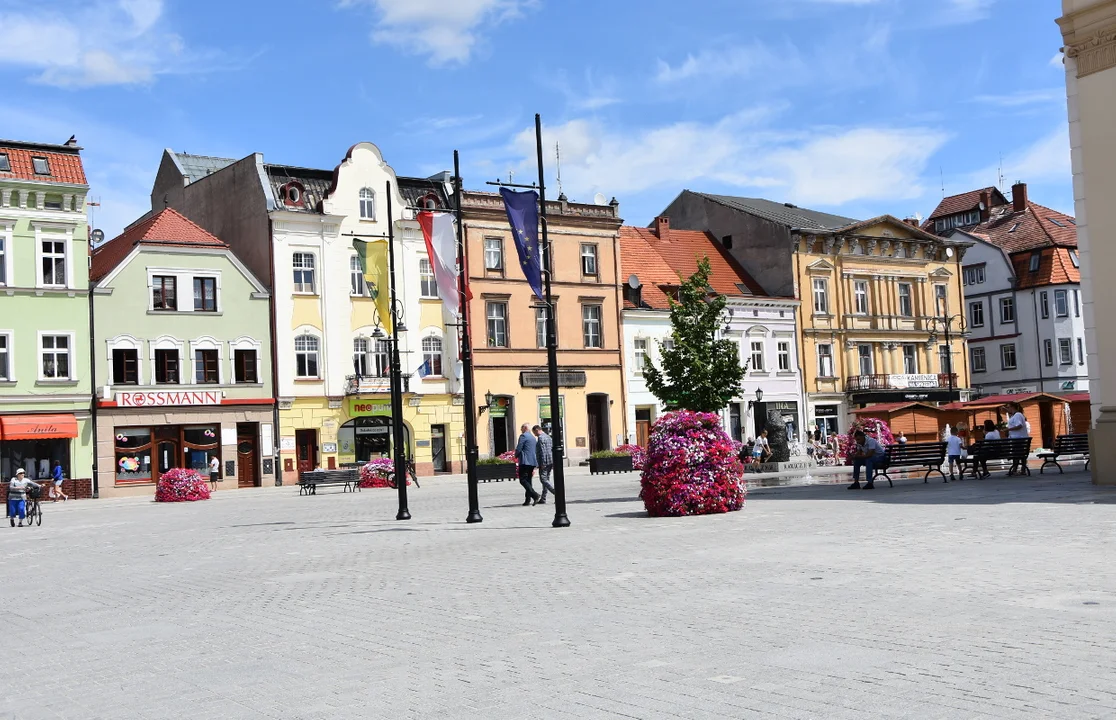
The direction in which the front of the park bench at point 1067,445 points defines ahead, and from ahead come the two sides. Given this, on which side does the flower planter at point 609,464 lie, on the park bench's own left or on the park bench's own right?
on the park bench's own right

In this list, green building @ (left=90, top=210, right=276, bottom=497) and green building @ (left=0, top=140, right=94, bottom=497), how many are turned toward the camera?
2

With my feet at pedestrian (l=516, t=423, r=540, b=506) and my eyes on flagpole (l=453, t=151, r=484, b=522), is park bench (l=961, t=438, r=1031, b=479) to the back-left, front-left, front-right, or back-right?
back-left

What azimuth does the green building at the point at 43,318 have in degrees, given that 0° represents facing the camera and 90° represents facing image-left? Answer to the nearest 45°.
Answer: approximately 0°

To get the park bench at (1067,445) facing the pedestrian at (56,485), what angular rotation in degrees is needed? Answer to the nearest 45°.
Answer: approximately 45° to its right
